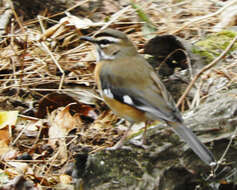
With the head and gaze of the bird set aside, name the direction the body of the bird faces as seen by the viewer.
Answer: to the viewer's left

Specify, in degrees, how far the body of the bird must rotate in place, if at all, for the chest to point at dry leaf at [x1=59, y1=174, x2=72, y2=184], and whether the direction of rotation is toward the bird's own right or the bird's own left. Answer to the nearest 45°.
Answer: approximately 45° to the bird's own left

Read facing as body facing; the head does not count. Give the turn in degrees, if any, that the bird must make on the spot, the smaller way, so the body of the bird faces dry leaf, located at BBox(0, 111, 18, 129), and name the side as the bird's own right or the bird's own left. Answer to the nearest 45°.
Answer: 0° — it already faces it

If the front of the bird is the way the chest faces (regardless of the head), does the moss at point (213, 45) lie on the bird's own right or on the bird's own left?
on the bird's own right
